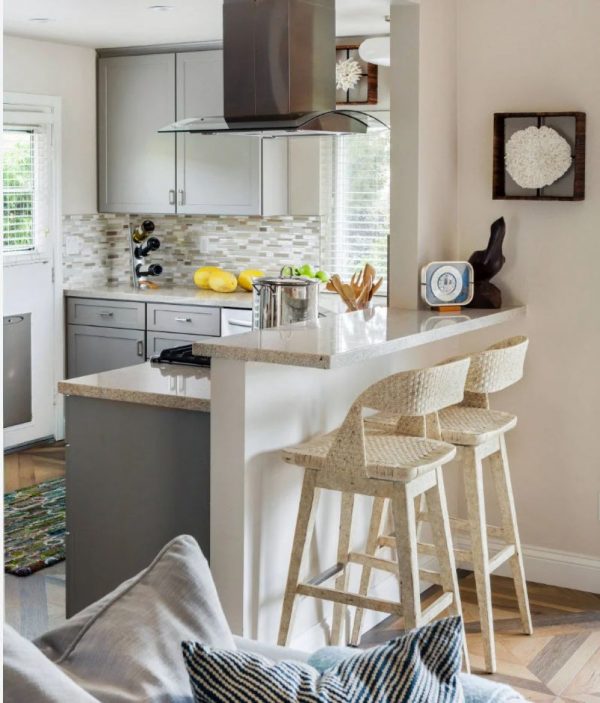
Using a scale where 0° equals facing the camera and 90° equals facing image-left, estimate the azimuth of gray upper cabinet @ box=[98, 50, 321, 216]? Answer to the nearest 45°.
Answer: approximately 0°

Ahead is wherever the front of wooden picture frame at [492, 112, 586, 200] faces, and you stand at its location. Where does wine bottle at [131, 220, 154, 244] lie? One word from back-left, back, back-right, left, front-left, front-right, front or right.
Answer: back-right

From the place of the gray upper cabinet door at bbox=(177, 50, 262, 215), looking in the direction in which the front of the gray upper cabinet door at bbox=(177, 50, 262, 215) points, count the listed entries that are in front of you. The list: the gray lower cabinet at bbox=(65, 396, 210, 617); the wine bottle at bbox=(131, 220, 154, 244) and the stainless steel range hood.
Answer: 2

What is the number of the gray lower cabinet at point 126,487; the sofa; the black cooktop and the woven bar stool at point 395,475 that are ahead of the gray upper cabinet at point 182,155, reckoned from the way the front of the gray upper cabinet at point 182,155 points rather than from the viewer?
4

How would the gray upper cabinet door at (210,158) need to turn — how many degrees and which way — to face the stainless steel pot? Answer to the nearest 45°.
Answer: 0° — it already faces it

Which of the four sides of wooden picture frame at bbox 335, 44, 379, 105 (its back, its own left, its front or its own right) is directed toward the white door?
right

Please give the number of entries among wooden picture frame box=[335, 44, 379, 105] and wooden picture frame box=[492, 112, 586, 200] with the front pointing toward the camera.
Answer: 2
